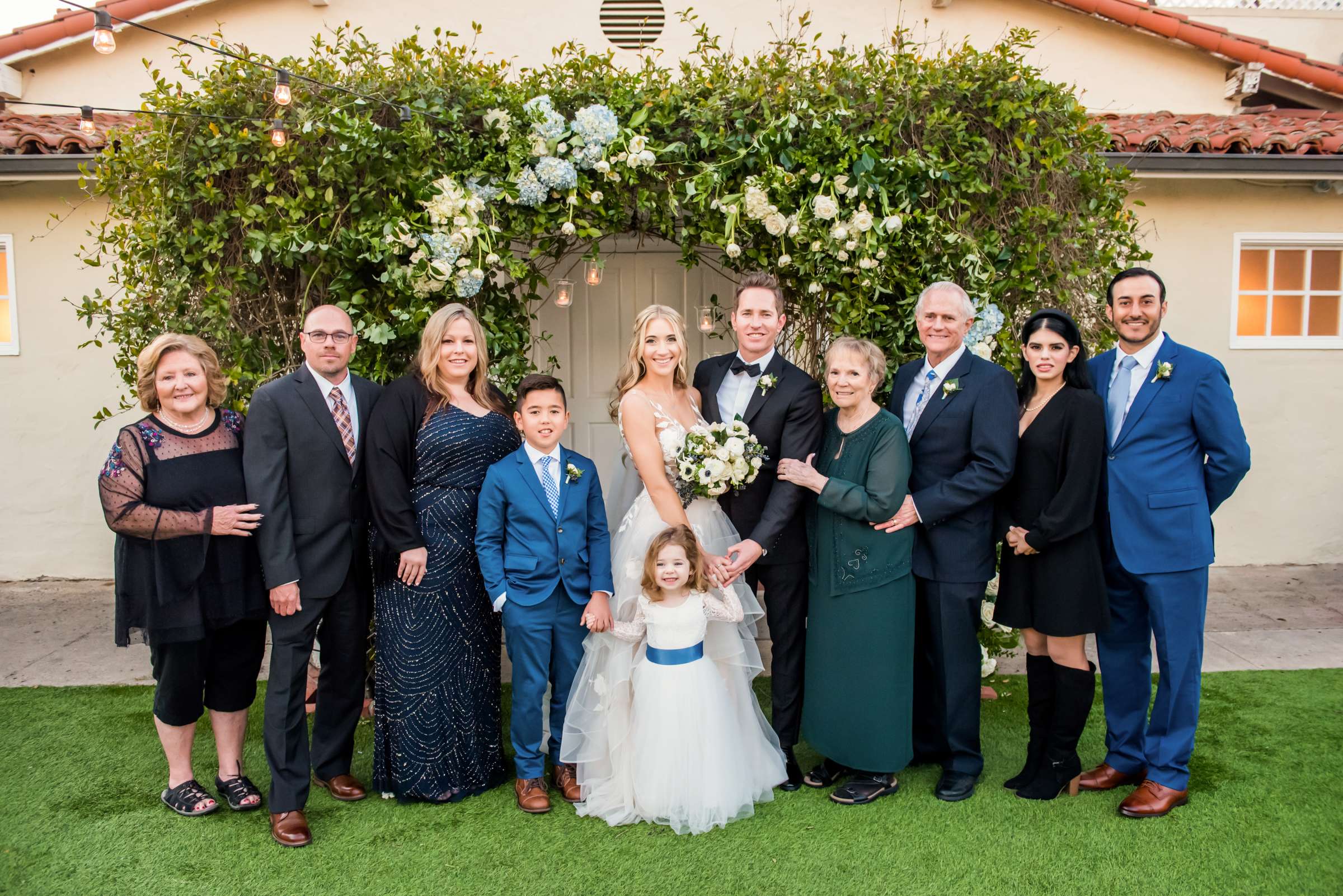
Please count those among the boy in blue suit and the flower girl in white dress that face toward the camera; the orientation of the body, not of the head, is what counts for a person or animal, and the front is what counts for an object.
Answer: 2

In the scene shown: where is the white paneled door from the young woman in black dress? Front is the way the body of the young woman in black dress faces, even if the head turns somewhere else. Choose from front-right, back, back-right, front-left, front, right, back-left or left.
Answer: right

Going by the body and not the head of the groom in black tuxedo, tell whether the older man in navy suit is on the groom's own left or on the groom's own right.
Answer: on the groom's own left

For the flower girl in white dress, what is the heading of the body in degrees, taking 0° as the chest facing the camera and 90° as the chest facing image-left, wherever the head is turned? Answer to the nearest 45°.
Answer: approximately 0°

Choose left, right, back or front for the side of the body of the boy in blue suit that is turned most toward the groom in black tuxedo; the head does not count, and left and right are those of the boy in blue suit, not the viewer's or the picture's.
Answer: left

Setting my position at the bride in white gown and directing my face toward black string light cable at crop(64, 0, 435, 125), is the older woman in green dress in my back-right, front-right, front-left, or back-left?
back-right

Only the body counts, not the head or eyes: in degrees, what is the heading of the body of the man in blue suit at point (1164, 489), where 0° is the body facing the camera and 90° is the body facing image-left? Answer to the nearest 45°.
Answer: approximately 45°

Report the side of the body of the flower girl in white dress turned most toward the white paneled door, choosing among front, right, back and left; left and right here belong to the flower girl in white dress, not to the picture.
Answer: back

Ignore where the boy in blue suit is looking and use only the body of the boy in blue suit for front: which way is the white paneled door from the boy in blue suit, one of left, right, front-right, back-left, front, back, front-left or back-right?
back

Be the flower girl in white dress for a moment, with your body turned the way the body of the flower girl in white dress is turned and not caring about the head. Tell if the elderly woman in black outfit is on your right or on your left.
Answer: on your right

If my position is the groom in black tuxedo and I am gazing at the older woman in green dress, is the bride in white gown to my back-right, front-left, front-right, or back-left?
back-right

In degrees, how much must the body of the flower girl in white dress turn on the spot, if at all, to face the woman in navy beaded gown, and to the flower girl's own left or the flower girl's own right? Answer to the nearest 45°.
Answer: approximately 90° to the flower girl's own right
